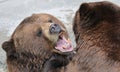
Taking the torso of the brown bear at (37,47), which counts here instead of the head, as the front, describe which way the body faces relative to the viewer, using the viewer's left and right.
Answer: facing the viewer and to the right of the viewer

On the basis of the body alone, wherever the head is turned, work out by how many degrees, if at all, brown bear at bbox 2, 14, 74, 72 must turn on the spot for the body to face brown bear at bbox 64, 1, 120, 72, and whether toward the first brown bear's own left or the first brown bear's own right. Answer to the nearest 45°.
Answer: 0° — it already faces it
